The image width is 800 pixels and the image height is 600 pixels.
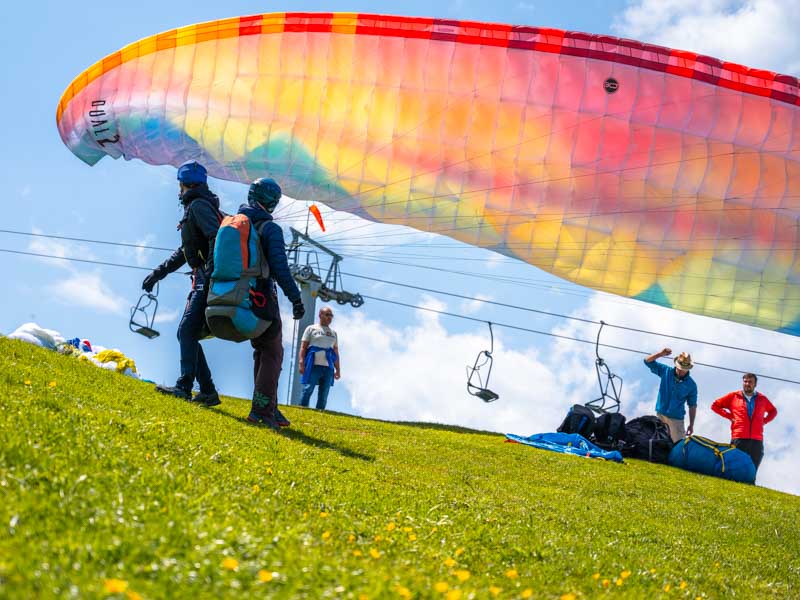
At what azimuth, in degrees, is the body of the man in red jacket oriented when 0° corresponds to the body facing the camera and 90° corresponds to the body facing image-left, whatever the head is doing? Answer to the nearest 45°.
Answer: approximately 0°

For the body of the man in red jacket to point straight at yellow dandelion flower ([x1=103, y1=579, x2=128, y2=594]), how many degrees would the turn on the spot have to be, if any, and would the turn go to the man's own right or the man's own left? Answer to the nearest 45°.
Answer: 0° — they already face it

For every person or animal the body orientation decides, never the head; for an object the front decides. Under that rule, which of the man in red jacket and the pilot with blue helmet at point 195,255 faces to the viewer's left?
the pilot with blue helmet

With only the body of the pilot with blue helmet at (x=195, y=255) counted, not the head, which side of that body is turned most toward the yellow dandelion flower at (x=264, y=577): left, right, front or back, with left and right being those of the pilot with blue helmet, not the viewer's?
left

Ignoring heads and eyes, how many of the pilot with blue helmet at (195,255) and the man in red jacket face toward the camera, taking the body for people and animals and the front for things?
1

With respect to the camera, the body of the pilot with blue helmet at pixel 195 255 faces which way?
to the viewer's left

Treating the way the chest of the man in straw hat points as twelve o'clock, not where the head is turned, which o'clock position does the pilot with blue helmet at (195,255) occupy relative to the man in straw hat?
The pilot with blue helmet is roughly at 1 o'clock from the man in straw hat.

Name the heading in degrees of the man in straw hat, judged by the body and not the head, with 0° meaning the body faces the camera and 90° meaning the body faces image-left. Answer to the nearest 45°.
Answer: approximately 0°

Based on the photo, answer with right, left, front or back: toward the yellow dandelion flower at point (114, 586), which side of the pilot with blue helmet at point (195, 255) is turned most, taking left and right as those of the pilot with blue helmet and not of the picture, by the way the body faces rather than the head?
left

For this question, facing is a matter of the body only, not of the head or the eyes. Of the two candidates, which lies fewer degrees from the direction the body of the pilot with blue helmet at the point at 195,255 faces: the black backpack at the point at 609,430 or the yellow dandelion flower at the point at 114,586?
the yellow dandelion flower

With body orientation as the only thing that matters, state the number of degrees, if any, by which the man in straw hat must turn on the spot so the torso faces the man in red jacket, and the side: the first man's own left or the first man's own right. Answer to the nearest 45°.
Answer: approximately 90° to the first man's own left

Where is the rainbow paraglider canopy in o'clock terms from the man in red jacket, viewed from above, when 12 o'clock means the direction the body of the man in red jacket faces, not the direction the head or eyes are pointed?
The rainbow paraglider canopy is roughly at 2 o'clock from the man in red jacket.
